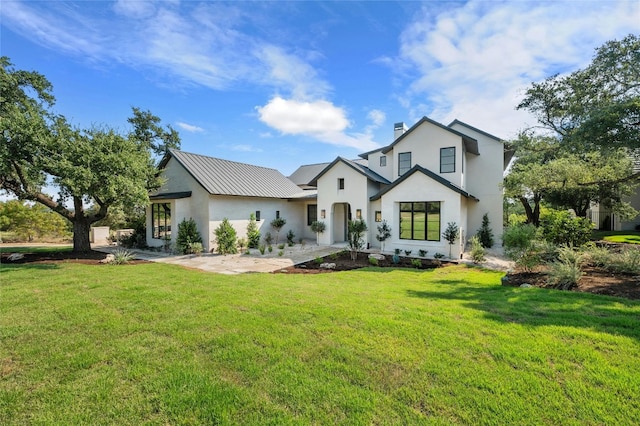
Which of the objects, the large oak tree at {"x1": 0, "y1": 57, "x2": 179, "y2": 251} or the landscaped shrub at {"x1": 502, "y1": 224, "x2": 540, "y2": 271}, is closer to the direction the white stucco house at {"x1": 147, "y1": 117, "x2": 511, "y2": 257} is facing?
the landscaped shrub

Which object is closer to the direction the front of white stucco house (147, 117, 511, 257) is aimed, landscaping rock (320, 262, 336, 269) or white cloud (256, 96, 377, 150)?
the landscaping rock

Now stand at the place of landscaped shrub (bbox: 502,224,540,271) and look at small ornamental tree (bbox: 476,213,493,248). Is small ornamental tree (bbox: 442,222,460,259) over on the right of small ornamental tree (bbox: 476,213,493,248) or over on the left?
left

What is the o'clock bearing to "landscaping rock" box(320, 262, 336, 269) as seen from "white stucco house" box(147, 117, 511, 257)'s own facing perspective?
The landscaping rock is roughly at 1 o'clock from the white stucco house.

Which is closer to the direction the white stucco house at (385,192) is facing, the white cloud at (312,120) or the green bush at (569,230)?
the green bush

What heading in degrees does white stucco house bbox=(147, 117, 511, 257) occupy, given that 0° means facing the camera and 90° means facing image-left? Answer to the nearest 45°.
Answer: approximately 0°
